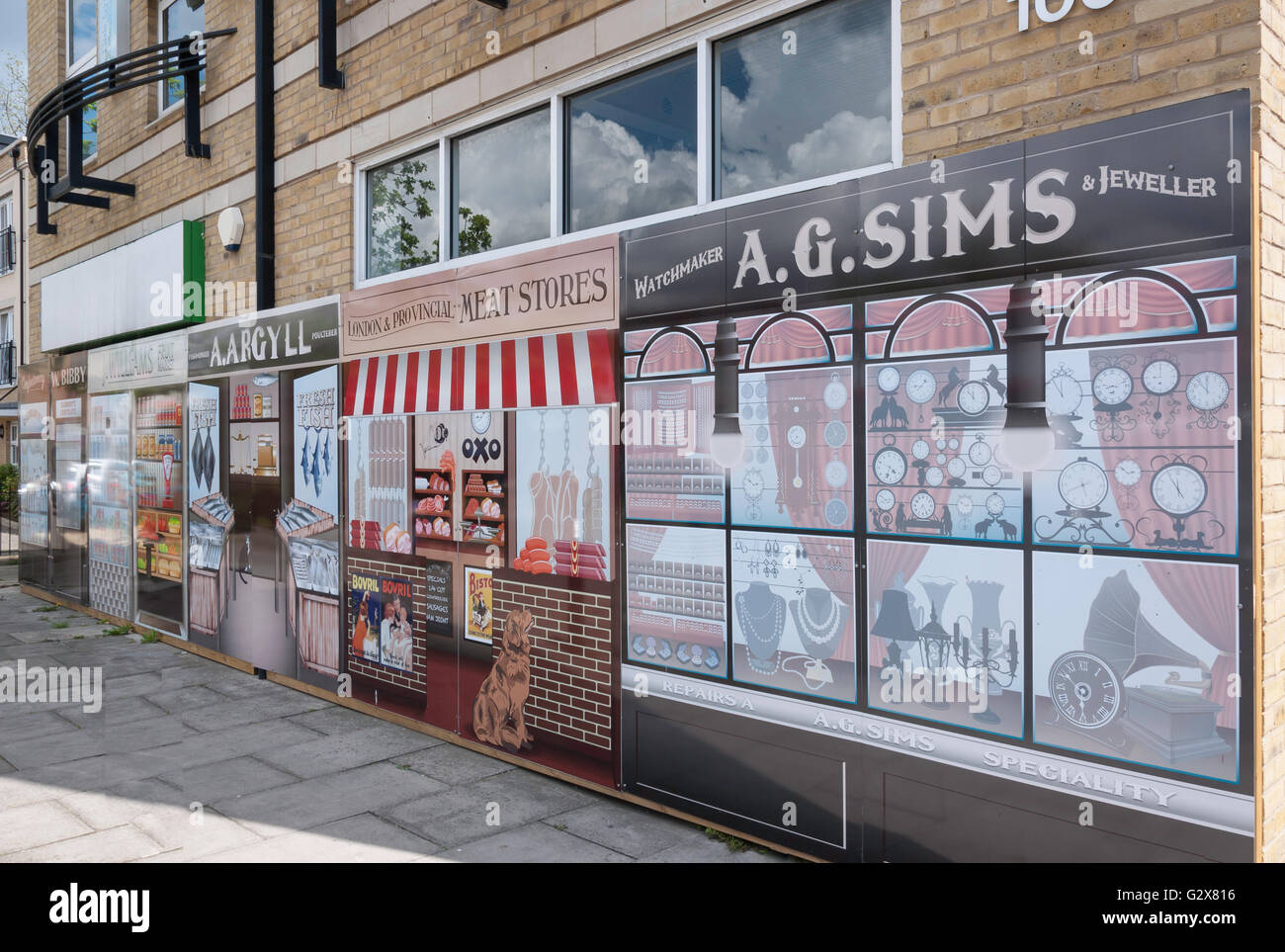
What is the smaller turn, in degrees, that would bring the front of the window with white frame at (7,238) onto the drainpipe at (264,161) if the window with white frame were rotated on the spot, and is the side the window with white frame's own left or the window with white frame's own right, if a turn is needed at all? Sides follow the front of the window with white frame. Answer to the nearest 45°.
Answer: approximately 45° to the window with white frame's own left

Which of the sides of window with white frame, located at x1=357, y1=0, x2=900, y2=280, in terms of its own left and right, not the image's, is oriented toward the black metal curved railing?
right

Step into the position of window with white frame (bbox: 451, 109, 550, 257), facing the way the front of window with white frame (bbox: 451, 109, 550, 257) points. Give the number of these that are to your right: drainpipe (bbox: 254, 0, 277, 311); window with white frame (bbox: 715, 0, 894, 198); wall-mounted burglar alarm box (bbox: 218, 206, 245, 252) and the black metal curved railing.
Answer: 3

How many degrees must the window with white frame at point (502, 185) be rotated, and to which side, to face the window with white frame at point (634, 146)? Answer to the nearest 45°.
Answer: approximately 90° to its left

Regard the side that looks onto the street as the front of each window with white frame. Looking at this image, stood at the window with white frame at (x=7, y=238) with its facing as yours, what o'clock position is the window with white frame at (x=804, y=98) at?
the window with white frame at (x=804, y=98) is roughly at 10 o'clock from the window with white frame at (x=7, y=238).

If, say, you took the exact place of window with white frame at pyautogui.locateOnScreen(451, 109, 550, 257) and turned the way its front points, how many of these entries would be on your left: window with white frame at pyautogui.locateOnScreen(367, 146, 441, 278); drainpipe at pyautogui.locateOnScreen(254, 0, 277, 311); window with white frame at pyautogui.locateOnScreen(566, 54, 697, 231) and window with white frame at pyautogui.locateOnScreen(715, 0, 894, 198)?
2

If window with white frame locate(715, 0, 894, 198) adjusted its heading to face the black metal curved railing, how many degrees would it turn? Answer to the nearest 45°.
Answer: approximately 90° to its right

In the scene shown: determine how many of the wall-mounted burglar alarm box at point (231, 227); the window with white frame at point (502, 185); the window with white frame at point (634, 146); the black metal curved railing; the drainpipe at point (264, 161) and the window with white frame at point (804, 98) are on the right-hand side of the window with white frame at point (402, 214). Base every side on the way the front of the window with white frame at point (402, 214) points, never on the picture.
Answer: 3
